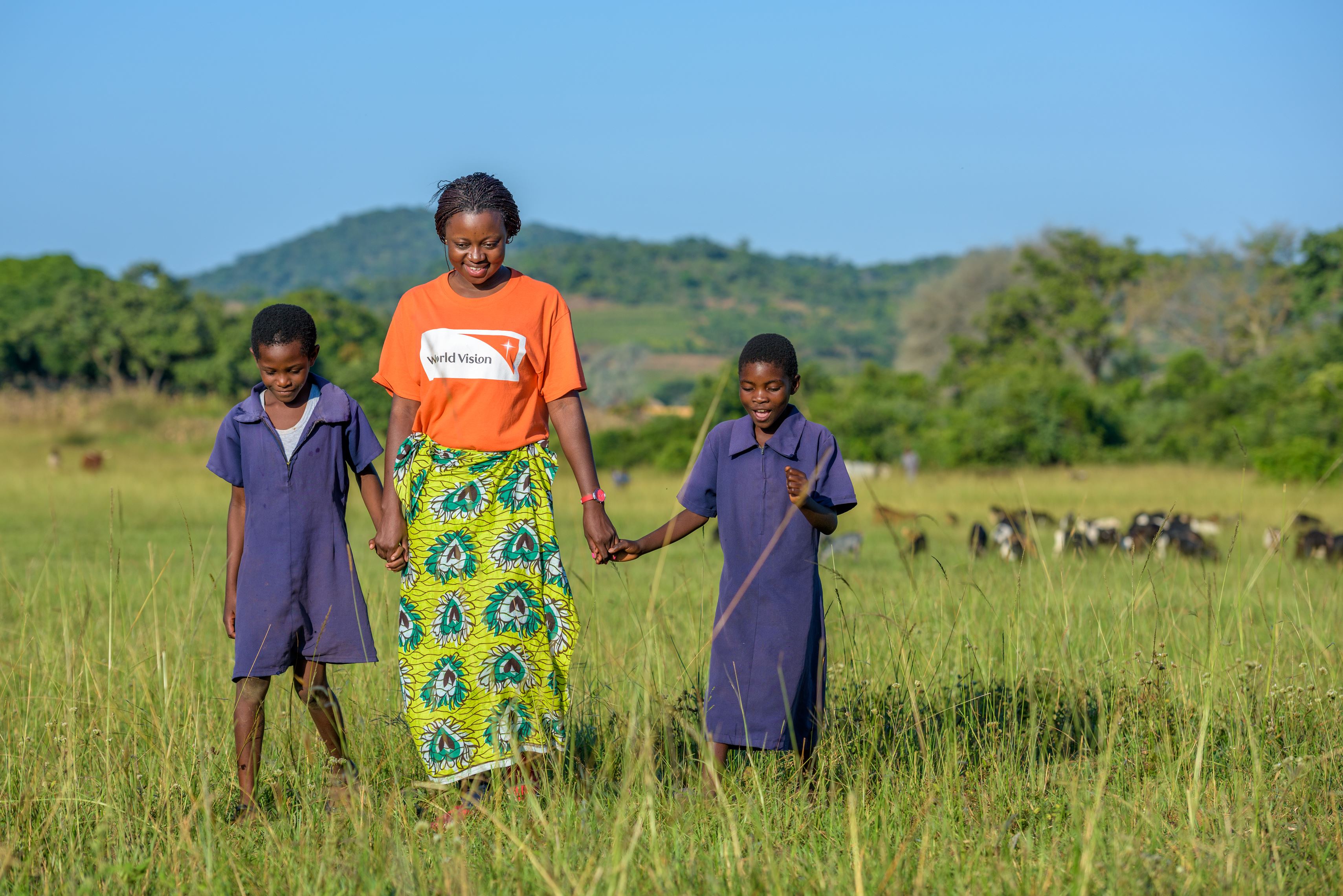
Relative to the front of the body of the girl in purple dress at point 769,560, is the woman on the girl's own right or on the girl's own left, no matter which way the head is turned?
on the girl's own right

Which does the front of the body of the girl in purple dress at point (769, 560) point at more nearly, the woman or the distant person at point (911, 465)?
the woman

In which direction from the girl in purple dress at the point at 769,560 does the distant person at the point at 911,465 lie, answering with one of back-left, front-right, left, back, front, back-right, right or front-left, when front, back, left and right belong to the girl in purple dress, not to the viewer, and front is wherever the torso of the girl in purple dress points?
back

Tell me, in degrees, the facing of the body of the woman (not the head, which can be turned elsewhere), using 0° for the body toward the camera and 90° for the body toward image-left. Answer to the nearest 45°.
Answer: approximately 0°

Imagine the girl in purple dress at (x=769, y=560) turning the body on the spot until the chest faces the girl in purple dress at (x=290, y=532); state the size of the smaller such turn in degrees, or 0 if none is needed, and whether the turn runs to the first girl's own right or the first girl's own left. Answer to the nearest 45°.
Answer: approximately 90° to the first girl's own right

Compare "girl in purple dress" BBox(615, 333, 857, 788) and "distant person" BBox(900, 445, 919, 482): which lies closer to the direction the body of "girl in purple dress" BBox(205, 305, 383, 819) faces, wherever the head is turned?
the girl in purple dress

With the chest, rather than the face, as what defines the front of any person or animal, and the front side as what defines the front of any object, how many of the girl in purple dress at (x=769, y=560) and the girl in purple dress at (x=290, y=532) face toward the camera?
2

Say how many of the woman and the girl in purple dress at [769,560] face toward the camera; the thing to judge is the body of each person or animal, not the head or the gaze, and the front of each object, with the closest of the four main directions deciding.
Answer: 2

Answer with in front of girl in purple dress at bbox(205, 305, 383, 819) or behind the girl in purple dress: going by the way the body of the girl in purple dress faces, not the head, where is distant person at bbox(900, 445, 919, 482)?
behind
